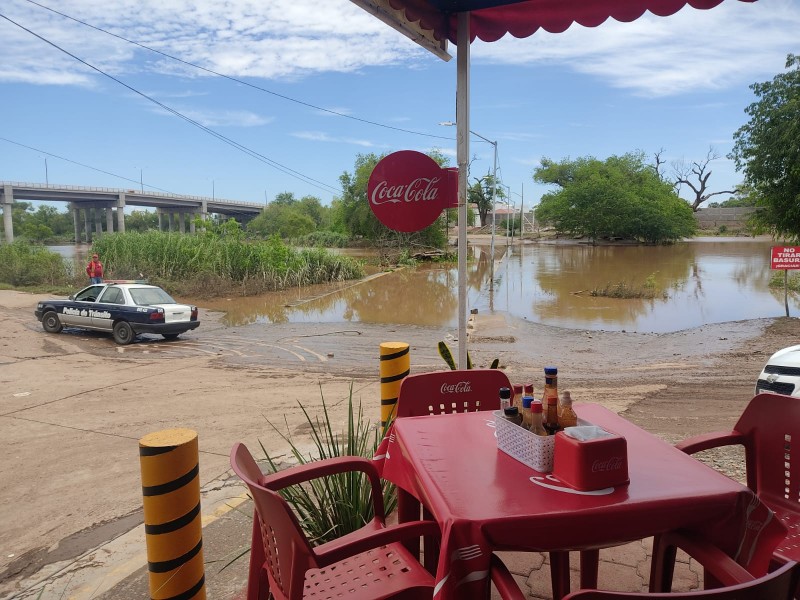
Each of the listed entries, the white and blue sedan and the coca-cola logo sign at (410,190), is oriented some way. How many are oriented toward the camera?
1

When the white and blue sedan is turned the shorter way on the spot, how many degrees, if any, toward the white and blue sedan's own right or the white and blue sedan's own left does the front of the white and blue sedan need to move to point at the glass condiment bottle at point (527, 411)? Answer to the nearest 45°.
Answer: approximately 135° to the white and blue sedan's own left

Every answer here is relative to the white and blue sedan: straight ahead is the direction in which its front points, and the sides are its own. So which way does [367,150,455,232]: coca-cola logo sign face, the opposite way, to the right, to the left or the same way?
to the left

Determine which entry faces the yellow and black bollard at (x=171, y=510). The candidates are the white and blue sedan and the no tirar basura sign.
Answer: the no tirar basura sign

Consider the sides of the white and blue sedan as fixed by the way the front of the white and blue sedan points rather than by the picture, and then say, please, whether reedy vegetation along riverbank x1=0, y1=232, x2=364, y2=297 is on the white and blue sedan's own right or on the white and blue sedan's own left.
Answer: on the white and blue sedan's own right

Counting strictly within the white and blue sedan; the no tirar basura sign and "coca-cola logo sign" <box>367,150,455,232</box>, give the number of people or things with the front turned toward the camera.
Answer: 2

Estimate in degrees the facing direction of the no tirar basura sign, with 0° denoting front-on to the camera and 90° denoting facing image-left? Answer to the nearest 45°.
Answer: approximately 0°

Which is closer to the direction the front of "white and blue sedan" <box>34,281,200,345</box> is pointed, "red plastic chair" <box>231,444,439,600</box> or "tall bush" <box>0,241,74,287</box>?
the tall bush

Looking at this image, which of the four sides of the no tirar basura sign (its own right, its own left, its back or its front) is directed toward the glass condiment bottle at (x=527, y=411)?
front

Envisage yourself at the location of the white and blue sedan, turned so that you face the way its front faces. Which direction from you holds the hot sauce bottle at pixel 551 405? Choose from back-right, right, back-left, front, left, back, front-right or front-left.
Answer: back-left

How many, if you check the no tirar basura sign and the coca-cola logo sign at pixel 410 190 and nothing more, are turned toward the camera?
2
